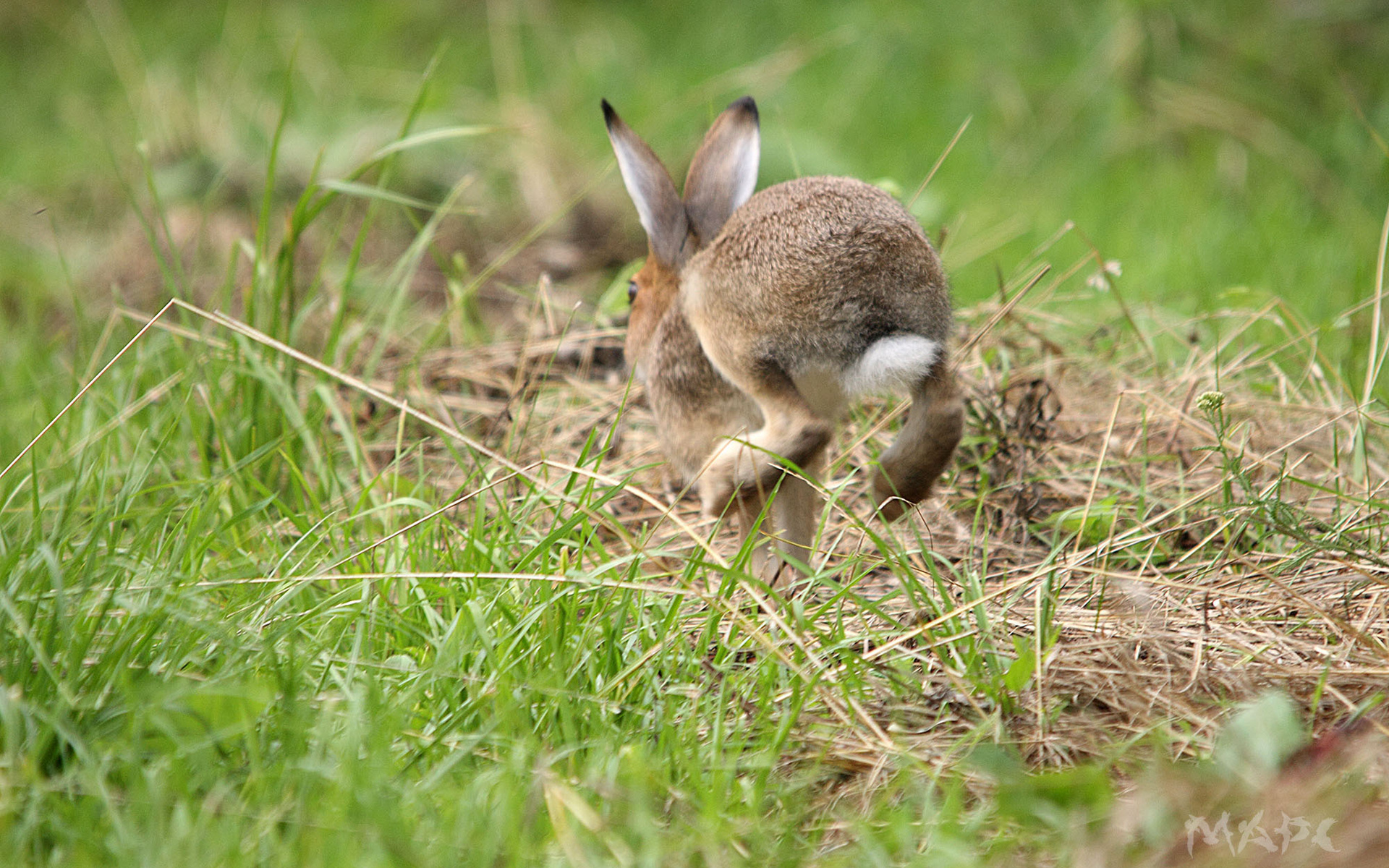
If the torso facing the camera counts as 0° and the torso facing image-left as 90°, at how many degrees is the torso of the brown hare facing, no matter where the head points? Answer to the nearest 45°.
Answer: approximately 135°
